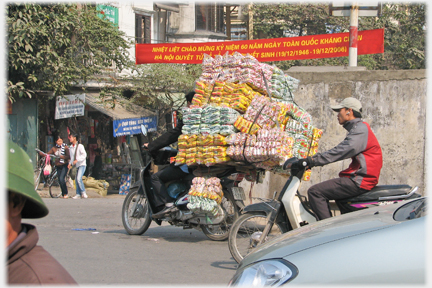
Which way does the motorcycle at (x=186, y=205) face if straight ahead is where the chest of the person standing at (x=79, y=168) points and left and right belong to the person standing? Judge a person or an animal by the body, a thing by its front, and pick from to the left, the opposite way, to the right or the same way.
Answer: to the right

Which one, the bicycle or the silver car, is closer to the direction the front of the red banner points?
the silver car

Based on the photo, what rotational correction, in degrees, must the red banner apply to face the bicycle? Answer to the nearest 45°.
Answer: approximately 90° to its right

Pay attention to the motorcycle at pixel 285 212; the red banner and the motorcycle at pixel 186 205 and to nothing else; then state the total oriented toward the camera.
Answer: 1

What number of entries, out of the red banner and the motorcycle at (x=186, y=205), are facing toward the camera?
1

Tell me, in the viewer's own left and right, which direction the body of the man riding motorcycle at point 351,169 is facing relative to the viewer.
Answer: facing to the left of the viewer

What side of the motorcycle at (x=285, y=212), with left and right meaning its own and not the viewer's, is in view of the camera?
left

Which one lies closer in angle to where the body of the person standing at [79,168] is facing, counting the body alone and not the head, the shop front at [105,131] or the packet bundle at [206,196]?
the packet bundle

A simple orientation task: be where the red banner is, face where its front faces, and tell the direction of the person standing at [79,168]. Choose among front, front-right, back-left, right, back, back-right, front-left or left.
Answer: right

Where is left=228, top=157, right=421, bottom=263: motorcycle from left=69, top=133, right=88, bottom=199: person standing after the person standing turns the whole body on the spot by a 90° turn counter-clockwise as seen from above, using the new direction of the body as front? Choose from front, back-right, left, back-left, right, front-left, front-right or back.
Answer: front-right

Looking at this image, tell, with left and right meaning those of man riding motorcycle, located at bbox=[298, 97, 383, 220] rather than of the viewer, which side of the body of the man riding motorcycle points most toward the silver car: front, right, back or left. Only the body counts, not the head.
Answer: left

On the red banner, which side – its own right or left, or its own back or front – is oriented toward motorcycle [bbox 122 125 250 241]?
front

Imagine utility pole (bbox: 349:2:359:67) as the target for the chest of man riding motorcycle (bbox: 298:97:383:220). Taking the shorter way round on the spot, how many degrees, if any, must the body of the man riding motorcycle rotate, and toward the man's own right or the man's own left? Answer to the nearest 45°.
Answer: approximately 90° to the man's own right

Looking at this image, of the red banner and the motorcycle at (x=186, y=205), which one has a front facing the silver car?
the red banner

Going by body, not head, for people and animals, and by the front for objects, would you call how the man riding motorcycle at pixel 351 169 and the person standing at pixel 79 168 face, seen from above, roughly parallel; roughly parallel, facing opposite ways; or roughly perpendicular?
roughly perpendicular

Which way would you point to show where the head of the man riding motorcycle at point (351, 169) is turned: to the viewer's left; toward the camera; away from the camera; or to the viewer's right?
to the viewer's left

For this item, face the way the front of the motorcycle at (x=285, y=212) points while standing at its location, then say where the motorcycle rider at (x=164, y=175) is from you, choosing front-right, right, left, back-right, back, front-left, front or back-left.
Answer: front-right
